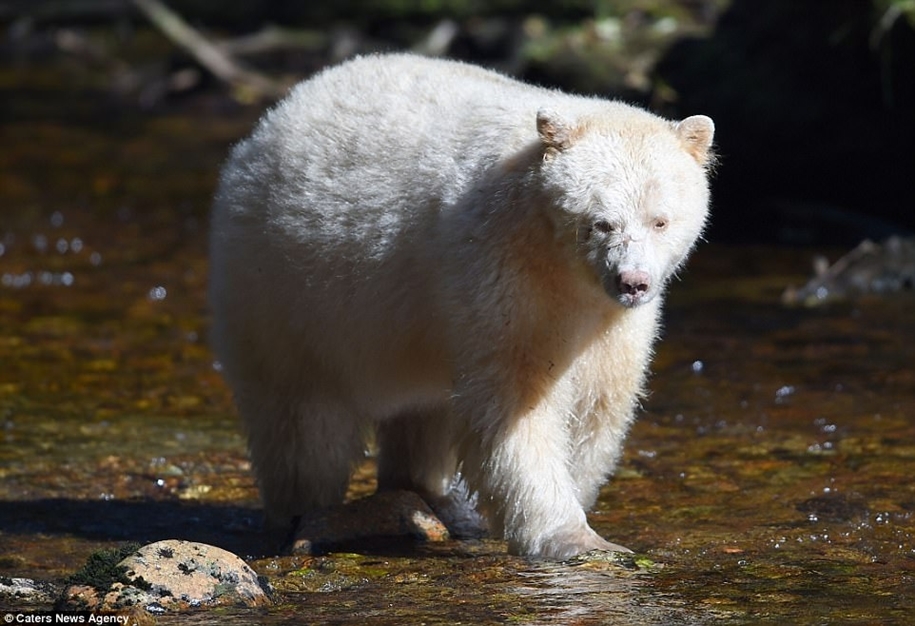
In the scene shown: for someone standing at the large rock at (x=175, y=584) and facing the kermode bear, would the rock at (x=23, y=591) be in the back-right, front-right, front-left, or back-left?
back-left

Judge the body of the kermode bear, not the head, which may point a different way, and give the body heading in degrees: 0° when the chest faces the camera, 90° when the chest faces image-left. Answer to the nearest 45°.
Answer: approximately 315°

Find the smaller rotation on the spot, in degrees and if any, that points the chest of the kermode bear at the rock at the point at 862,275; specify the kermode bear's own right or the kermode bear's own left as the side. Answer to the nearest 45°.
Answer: approximately 90° to the kermode bear's own left
